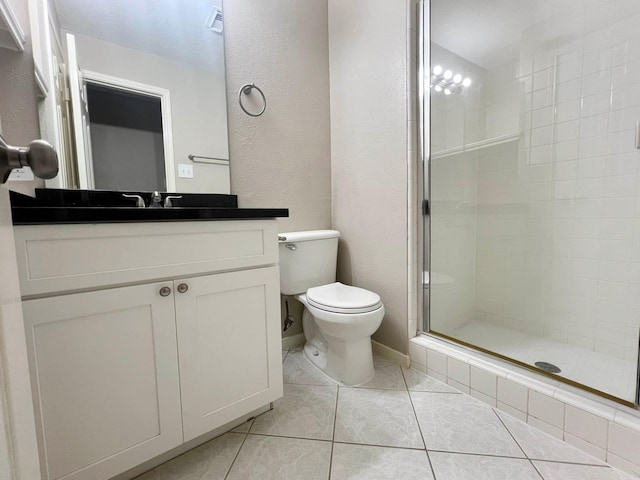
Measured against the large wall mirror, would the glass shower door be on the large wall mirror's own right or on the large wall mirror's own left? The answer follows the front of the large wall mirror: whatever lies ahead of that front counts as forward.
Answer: on the large wall mirror's own left

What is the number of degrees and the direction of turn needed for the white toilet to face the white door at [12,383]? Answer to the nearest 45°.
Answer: approximately 45° to its right

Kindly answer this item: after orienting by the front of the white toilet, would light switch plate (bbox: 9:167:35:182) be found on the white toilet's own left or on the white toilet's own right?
on the white toilet's own right

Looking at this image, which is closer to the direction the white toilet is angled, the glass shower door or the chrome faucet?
the glass shower door

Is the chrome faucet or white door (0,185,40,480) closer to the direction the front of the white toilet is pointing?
the white door

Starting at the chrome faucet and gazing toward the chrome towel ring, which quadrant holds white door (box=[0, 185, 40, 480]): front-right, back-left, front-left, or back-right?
back-right

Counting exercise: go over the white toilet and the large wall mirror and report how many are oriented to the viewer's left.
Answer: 0

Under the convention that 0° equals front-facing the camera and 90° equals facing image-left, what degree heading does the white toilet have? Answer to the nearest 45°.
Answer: approximately 315°

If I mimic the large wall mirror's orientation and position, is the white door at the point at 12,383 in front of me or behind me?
in front

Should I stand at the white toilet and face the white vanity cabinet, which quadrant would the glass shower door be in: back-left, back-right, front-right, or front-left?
back-left

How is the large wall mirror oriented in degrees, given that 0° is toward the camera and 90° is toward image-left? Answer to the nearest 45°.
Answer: approximately 0°
